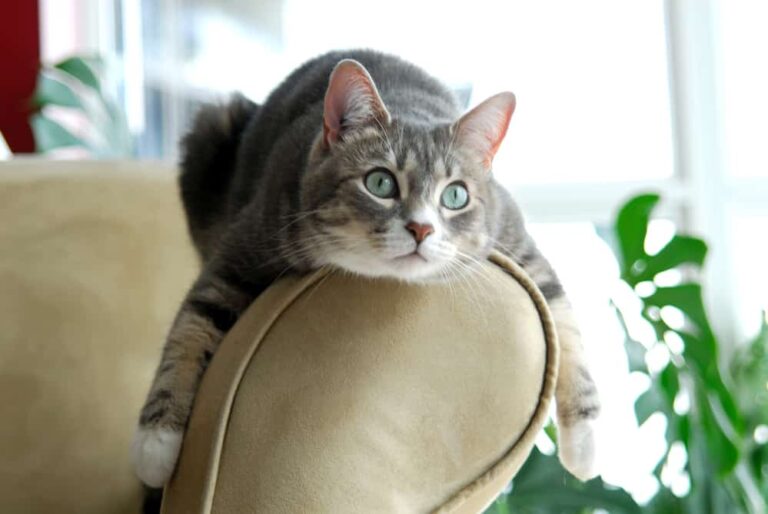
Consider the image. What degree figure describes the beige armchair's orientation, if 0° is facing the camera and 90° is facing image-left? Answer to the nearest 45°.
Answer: approximately 0°

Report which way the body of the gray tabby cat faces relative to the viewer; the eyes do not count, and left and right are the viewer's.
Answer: facing the viewer and to the right of the viewer

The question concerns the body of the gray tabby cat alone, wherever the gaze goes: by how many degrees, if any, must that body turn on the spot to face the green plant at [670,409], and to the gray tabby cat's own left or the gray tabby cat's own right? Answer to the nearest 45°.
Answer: approximately 90° to the gray tabby cat's own left

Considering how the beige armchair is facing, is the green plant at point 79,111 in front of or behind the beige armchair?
behind
